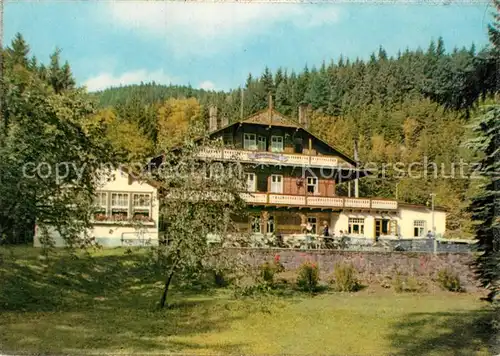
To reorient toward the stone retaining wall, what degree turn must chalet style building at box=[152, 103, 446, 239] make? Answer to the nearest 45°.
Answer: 0° — it already faces it

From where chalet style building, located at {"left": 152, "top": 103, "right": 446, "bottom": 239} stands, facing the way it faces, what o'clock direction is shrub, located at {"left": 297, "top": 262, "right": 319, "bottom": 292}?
The shrub is roughly at 12 o'clock from the chalet style building.

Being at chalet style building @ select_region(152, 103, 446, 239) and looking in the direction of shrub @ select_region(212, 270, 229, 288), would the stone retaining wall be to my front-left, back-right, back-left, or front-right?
front-left

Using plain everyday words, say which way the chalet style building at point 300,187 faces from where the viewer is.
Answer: facing the viewer

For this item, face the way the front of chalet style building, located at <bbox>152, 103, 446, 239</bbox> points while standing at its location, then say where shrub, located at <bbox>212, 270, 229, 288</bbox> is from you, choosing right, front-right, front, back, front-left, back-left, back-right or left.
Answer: front

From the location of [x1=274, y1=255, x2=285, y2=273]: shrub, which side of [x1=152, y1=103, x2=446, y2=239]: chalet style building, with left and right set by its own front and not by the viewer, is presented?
front

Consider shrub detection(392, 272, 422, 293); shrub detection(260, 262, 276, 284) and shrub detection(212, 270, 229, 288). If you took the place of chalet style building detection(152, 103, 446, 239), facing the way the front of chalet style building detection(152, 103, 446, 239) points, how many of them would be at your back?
0

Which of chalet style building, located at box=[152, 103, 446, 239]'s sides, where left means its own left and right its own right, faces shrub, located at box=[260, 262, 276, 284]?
front

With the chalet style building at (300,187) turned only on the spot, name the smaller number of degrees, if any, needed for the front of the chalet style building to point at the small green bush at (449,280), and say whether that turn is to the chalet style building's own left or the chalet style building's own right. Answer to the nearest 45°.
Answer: approximately 45° to the chalet style building's own left

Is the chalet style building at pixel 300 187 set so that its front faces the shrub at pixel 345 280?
yes
